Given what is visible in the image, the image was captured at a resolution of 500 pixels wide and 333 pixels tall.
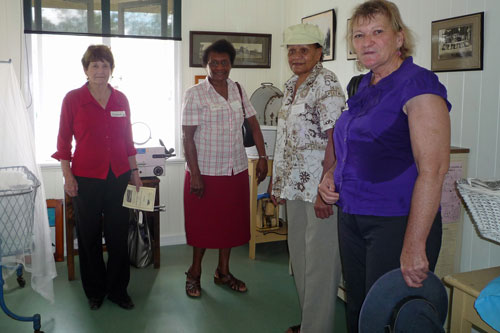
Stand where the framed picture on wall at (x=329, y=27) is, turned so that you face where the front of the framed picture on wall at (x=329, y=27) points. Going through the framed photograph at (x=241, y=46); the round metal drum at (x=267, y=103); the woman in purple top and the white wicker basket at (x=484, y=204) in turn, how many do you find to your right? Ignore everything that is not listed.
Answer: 2

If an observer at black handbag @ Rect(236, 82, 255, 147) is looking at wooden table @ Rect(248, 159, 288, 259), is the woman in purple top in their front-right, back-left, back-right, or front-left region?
back-right

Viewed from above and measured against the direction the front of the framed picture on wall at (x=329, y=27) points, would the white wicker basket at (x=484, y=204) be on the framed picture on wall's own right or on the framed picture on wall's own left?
on the framed picture on wall's own left

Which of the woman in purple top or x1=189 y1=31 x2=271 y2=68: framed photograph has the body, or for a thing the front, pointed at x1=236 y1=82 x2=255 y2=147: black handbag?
the framed photograph

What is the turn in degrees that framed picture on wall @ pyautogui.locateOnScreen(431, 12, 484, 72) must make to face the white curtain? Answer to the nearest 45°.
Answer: approximately 45° to its right

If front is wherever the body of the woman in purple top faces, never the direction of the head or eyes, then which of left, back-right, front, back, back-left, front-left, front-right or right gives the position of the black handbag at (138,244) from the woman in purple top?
right

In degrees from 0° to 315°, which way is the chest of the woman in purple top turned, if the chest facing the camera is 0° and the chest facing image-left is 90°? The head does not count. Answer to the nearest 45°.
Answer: approximately 45°

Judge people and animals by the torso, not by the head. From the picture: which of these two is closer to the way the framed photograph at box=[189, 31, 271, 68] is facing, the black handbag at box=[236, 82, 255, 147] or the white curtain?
the black handbag
